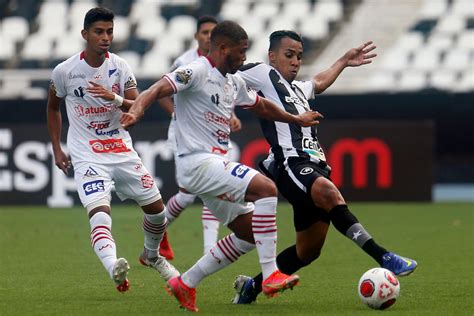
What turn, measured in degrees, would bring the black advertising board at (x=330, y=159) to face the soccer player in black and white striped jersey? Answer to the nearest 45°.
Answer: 0° — it already faces them

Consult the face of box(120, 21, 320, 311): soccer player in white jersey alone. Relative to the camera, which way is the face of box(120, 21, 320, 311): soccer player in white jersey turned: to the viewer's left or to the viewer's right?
to the viewer's right

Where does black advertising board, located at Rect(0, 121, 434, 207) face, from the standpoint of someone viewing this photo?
facing the viewer

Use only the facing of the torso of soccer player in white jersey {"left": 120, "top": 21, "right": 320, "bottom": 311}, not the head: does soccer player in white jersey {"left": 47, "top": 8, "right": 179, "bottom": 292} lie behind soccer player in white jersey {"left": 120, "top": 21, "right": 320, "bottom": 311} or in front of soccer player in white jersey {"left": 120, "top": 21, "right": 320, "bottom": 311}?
behind

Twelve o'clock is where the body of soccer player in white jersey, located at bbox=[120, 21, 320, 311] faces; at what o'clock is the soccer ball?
The soccer ball is roughly at 11 o'clock from the soccer player in white jersey.

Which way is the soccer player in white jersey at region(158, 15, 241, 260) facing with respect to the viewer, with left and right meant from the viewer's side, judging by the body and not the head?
facing the viewer and to the right of the viewer

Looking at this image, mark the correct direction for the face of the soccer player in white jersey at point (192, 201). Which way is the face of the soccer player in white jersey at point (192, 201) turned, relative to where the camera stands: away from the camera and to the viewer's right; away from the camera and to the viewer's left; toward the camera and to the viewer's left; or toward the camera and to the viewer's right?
toward the camera and to the viewer's right

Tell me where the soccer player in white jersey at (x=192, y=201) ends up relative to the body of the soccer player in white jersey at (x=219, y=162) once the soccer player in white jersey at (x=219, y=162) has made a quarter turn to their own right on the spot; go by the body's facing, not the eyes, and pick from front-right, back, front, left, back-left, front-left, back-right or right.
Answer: back-right

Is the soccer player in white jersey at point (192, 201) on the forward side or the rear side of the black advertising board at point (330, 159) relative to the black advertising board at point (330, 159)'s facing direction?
on the forward side

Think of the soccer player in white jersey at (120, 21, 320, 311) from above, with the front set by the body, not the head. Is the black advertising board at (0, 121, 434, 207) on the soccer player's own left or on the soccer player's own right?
on the soccer player's own left

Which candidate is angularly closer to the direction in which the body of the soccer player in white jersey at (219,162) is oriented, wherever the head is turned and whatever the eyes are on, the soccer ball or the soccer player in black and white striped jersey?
the soccer ball

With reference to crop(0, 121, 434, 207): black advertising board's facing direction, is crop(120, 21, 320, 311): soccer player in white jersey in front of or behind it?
in front
